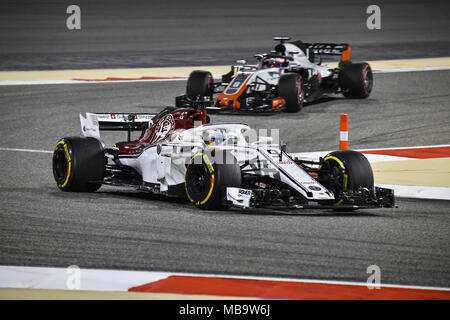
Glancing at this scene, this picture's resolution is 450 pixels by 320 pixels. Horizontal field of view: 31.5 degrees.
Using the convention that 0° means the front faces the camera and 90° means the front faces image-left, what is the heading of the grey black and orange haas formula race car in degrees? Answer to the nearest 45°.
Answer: approximately 45°

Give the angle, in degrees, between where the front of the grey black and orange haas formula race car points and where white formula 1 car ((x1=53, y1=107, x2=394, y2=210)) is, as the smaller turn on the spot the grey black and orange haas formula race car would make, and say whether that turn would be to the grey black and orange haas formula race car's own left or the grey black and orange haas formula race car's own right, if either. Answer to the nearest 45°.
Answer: approximately 45° to the grey black and orange haas formula race car's own left

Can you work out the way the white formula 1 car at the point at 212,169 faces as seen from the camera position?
facing the viewer and to the right of the viewer

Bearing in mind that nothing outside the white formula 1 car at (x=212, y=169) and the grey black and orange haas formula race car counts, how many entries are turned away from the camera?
0

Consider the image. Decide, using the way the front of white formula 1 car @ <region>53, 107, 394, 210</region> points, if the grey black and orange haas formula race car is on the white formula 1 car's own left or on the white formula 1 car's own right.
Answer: on the white formula 1 car's own left
